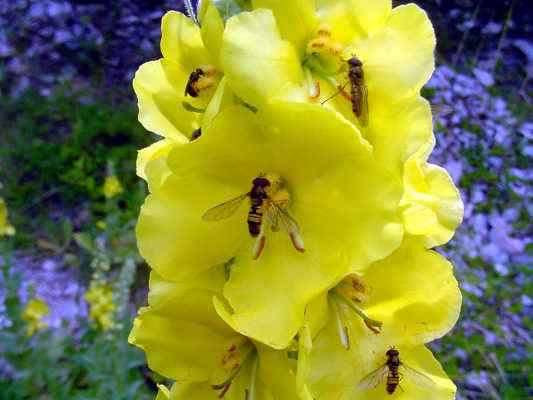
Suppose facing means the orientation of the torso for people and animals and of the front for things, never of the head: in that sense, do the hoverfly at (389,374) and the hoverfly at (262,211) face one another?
no

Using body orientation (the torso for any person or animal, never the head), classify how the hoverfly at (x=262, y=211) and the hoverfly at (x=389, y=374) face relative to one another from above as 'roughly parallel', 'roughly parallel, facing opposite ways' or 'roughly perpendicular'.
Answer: roughly parallel

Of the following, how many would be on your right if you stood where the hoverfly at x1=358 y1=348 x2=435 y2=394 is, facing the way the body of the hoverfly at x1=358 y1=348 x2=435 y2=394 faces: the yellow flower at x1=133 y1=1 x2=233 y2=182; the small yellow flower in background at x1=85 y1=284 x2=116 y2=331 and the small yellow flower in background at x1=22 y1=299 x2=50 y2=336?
0

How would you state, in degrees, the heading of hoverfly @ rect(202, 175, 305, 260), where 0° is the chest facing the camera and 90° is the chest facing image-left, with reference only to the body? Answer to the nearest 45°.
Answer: approximately 180°

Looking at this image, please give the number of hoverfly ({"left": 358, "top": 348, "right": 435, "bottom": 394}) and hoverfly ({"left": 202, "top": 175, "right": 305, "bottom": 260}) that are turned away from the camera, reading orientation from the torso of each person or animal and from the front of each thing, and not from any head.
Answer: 2

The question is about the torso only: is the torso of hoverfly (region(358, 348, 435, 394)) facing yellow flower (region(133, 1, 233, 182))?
no

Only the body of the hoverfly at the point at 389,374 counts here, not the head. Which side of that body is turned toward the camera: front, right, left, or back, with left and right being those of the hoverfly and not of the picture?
back
